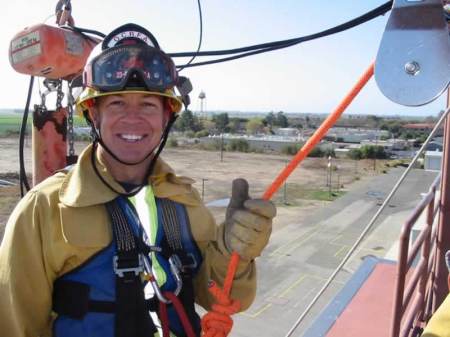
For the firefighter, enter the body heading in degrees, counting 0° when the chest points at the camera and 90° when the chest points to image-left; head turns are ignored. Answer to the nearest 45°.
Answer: approximately 315°

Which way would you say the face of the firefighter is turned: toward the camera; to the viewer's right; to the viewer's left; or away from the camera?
toward the camera

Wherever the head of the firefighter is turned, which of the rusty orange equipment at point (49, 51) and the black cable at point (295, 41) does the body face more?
the black cable

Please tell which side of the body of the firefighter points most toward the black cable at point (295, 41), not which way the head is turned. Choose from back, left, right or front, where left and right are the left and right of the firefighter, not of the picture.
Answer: left

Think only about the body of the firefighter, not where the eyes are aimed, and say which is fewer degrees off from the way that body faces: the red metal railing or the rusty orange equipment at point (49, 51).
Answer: the red metal railing
